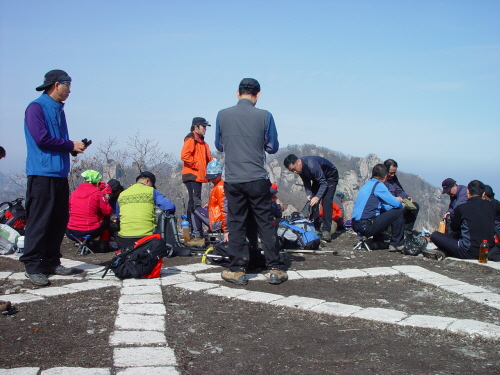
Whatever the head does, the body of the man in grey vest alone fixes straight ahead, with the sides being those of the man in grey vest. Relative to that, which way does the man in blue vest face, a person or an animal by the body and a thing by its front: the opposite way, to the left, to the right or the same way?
to the right

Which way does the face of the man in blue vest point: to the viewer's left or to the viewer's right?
to the viewer's right

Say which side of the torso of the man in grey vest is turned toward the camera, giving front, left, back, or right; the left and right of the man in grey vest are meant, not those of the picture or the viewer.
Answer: back

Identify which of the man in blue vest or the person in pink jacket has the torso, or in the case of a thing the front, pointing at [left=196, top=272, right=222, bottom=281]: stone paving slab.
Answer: the man in blue vest

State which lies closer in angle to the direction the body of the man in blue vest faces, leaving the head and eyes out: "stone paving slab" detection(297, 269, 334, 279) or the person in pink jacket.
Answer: the stone paving slab

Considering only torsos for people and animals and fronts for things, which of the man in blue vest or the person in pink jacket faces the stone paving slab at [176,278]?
the man in blue vest

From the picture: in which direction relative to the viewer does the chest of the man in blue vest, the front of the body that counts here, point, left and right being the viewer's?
facing to the right of the viewer

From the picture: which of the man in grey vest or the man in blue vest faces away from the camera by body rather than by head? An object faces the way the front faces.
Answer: the man in grey vest

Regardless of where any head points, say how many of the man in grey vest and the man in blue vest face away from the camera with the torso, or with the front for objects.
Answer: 1

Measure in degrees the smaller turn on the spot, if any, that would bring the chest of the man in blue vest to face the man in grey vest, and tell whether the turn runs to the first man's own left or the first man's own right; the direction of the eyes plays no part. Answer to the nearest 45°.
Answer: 0° — they already face them

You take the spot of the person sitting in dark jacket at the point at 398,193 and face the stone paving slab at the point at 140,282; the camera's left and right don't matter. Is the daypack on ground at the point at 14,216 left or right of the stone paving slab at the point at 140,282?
right

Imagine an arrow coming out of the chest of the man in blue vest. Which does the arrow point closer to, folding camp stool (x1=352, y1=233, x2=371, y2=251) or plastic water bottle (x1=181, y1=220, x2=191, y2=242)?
the folding camp stool

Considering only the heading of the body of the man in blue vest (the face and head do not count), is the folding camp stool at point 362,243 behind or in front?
in front

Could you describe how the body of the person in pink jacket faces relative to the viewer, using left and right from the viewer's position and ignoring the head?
facing away from the viewer and to the right of the viewer

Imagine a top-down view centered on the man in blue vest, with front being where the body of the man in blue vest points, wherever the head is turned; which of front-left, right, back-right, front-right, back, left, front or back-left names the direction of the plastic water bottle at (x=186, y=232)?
front-left
